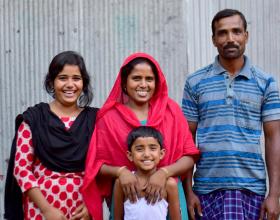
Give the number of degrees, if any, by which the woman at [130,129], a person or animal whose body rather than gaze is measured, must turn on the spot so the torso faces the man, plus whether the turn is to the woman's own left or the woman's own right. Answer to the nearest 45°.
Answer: approximately 90° to the woman's own left

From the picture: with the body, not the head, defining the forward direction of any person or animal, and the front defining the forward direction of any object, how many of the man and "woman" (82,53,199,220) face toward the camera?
2

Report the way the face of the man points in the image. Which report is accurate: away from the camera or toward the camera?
toward the camera

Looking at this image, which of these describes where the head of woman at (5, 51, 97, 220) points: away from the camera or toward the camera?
toward the camera

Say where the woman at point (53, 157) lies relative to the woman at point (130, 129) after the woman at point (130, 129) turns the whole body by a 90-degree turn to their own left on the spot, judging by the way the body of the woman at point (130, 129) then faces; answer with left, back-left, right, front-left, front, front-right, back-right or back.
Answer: back

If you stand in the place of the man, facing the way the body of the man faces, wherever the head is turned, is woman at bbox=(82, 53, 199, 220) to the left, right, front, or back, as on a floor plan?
right

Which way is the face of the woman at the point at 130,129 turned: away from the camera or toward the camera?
toward the camera

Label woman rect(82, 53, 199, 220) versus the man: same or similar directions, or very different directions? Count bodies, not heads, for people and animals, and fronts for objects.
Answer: same or similar directions

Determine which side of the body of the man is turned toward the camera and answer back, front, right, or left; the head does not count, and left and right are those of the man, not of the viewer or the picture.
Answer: front

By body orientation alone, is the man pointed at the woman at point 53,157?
no
